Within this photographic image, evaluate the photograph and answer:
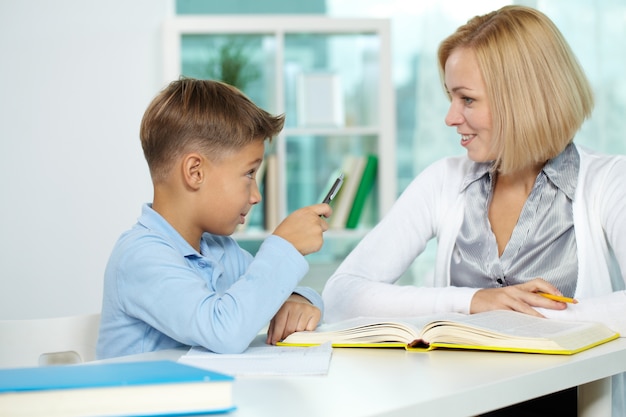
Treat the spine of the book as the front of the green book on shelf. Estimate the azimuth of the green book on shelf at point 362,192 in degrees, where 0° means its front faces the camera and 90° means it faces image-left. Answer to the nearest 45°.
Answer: approximately 0°

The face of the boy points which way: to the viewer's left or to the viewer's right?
to the viewer's right

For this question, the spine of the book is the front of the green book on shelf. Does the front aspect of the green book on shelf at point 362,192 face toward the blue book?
yes

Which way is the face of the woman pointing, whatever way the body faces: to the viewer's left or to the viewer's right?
to the viewer's left

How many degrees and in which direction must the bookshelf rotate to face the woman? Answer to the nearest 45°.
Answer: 0° — it already faces them

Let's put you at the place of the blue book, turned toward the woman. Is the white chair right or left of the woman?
left

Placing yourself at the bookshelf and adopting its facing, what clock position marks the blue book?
The blue book is roughly at 12 o'clock from the bookshelf.

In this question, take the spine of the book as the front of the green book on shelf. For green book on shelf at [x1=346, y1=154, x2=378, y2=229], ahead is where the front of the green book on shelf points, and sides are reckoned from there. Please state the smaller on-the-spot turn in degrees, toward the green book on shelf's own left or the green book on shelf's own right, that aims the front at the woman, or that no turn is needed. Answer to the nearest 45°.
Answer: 0° — it already faces them
